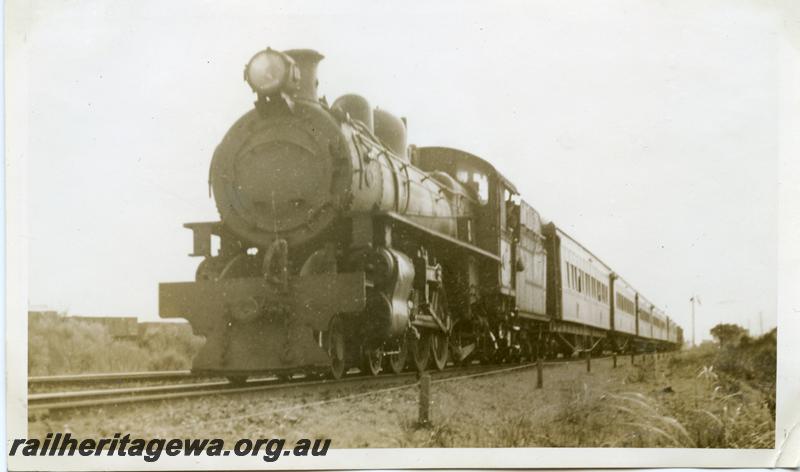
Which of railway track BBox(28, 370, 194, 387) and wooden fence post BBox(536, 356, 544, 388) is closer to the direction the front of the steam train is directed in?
the railway track

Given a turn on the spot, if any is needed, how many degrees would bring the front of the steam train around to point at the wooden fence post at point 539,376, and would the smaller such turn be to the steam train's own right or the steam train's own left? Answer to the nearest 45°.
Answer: approximately 135° to the steam train's own left

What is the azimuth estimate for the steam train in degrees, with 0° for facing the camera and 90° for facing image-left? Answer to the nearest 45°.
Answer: approximately 45°

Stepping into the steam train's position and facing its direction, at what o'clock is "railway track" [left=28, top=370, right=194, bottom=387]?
The railway track is roughly at 1 o'clock from the steam train.

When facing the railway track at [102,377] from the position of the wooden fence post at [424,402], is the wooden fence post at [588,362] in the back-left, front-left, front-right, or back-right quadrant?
front-right
